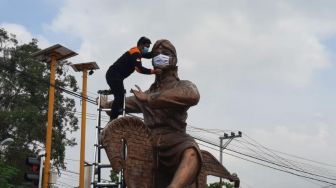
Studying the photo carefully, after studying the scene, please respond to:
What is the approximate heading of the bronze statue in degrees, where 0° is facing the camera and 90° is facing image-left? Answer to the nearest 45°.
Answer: approximately 45°

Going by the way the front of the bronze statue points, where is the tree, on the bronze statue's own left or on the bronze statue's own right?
on the bronze statue's own right

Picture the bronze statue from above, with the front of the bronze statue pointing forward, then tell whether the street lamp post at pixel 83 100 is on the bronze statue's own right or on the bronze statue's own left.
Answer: on the bronze statue's own right

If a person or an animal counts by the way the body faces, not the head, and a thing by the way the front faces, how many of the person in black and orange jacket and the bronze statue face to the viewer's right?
1

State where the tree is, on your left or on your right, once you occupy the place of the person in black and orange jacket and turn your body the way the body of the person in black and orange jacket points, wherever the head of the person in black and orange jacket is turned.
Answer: on your left

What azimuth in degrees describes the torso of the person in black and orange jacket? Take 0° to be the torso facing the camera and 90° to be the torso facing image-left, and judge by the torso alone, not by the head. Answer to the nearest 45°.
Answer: approximately 270°

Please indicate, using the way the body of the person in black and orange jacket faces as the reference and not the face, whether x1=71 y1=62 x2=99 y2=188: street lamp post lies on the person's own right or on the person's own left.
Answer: on the person's own left
